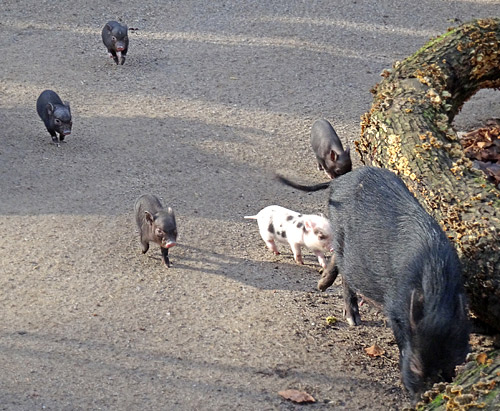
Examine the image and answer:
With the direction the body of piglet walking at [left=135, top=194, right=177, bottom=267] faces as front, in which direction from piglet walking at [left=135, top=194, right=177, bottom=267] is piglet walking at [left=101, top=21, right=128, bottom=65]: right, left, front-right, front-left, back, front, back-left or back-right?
back-left

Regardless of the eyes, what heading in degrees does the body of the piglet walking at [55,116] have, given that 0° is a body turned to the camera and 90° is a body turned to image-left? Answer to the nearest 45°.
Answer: approximately 315°

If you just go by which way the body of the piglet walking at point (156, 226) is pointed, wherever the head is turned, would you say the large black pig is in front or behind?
in front

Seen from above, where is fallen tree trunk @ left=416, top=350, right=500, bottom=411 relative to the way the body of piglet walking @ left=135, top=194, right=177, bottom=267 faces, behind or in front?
in front

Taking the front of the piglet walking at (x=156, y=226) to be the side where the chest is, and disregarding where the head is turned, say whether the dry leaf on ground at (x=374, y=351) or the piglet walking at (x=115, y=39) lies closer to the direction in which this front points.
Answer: the dry leaf on ground

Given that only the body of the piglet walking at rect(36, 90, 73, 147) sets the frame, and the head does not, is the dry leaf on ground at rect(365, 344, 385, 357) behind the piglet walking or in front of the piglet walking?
in front

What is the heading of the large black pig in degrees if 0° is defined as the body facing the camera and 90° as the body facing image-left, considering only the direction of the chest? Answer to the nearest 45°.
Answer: approximately 315°
